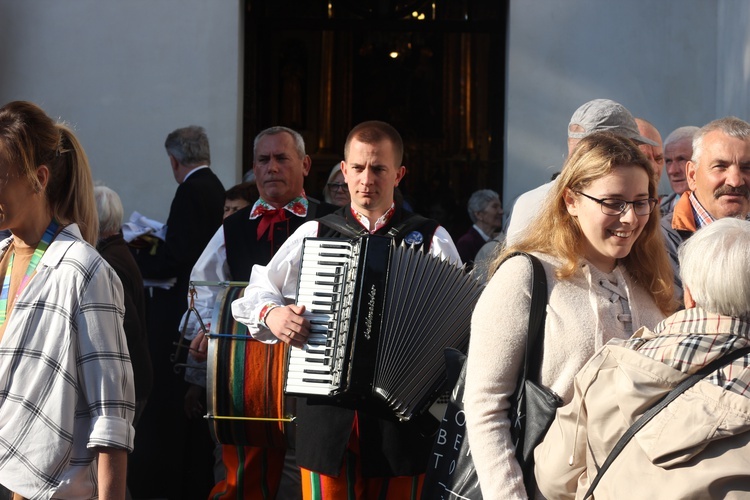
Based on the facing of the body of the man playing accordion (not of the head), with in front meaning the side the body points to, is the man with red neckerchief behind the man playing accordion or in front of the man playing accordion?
behind

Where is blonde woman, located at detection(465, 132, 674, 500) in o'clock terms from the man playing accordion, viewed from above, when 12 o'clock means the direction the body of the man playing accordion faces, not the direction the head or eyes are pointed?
The blonde woman is roughly at 11 o'clock from the man playing accordion.

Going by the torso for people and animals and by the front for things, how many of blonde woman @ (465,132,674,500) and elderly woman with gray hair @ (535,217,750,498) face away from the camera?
1

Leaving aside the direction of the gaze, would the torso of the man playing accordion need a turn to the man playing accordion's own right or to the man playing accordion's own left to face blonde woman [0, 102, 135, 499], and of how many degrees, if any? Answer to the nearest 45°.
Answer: approximately 45° to the man playing accordion's own right

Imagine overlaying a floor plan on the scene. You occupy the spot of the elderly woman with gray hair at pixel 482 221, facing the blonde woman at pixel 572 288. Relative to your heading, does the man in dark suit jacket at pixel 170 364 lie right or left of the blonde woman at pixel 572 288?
right

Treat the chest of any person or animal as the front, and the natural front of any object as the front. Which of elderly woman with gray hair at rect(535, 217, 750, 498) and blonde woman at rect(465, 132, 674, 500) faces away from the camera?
the elderly woman with gray hair

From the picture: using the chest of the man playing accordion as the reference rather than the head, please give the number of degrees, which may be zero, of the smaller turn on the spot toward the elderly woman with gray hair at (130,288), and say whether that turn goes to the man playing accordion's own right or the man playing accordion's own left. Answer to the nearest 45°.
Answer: approximately 135° to the man playing accordion's own right

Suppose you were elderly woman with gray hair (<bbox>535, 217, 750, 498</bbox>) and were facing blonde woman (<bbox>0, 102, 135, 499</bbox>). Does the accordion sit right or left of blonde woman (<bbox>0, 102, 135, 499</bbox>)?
right

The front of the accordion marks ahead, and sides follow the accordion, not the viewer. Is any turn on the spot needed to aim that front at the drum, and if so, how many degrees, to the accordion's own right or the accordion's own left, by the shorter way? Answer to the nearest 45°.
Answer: approximately 135° to the accordion's own right

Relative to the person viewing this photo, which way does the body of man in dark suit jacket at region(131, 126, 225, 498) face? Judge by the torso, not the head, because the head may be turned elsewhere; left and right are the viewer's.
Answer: facing away from the viewer and to the left of the viewer

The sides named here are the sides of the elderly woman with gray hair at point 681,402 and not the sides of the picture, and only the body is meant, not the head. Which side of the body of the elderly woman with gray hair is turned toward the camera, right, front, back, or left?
back
